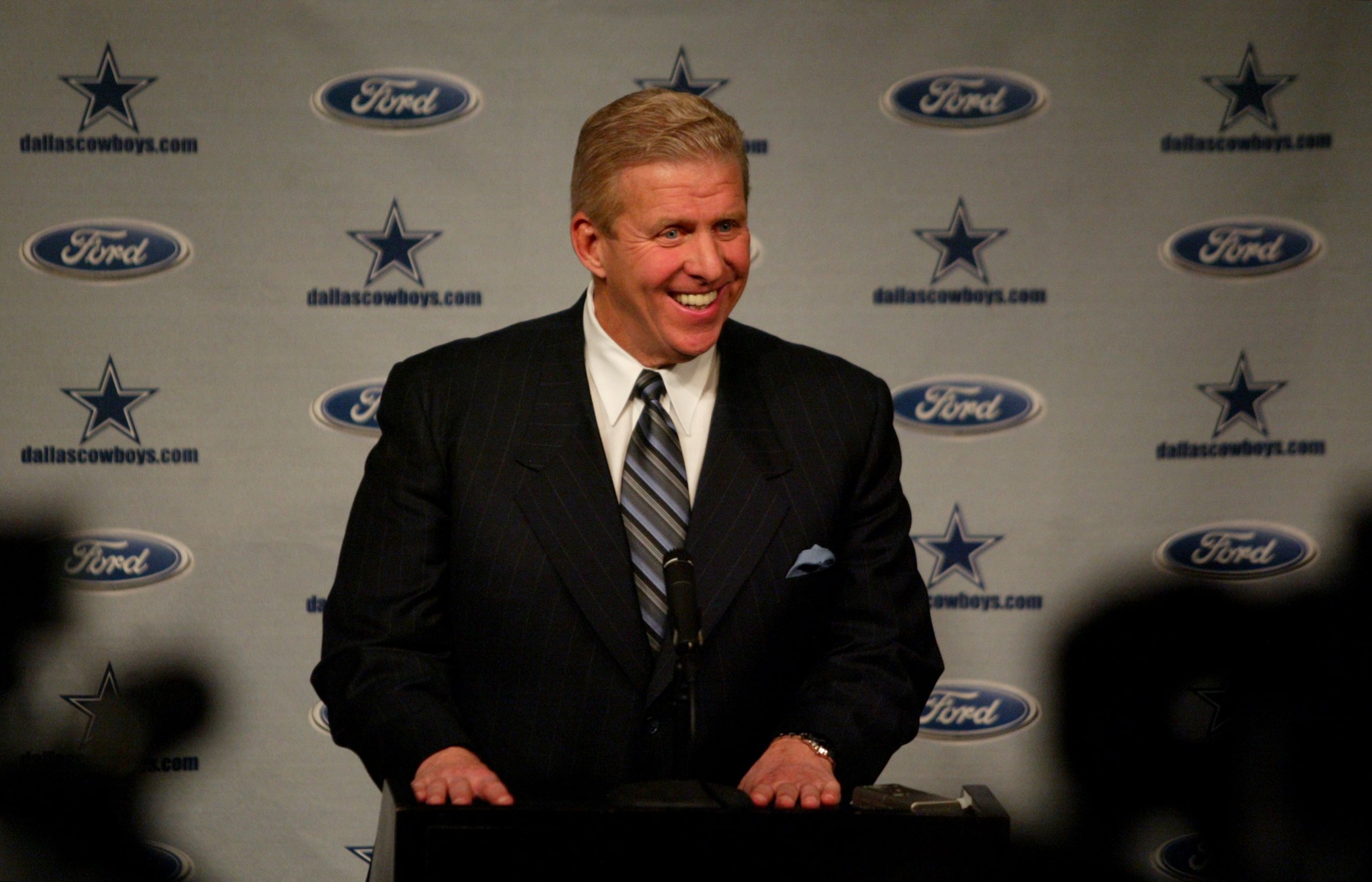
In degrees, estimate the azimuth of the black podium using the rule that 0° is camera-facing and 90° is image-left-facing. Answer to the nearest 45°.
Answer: approximately 0°

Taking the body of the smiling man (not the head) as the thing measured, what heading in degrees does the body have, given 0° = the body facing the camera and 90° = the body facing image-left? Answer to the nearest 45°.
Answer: approximately 0°

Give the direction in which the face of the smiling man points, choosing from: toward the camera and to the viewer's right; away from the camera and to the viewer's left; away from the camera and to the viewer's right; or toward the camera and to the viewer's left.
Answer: toward the camera and to the viewer's right
